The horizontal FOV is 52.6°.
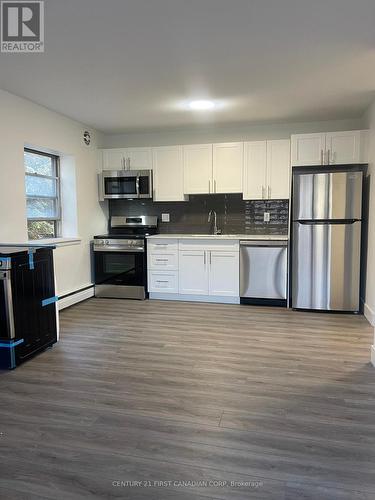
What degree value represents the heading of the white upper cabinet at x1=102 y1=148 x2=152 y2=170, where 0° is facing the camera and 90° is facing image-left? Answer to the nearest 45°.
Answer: approximately 0°

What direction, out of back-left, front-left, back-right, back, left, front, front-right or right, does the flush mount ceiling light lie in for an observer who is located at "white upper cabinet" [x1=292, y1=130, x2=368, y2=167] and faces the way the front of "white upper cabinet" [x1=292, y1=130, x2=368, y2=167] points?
front-right

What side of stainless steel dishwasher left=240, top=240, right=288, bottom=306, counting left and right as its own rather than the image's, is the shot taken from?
front

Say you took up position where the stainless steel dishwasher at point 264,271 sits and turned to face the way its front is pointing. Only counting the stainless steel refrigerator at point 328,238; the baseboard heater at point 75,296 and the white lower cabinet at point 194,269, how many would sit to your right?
2

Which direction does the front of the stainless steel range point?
toward the camera

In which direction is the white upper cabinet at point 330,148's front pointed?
toward the camera

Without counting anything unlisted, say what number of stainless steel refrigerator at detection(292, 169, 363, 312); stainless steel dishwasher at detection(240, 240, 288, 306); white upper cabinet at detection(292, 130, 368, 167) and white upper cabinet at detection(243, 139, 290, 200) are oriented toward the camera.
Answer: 4

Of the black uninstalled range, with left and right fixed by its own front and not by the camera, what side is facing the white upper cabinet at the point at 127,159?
back

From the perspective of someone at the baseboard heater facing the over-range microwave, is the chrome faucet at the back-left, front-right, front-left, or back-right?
front-right

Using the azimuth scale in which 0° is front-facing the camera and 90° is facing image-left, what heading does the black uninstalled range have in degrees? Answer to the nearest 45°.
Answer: approximately 45°

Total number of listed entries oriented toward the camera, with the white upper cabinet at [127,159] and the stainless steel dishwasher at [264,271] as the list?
2

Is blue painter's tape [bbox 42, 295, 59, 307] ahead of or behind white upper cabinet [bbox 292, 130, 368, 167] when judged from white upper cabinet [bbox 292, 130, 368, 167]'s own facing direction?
ahead

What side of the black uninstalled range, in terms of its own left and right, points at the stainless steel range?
back
